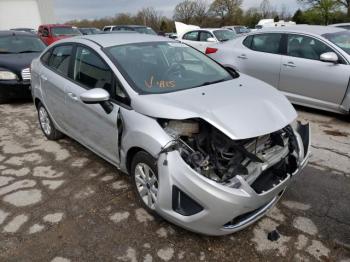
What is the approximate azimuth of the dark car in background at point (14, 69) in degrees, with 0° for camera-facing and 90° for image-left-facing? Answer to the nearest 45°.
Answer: approximately 315°

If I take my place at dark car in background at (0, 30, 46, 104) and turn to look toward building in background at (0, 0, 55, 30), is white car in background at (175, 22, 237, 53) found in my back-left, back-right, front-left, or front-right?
front-right

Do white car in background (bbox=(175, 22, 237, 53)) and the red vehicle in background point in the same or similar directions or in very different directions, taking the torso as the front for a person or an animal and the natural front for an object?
same or similar directions

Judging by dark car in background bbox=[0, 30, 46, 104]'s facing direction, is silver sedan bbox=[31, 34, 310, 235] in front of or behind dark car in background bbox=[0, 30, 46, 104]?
in front

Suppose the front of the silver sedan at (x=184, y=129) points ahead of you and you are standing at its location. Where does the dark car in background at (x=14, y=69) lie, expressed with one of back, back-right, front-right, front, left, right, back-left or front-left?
back

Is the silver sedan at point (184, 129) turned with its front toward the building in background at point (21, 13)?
no

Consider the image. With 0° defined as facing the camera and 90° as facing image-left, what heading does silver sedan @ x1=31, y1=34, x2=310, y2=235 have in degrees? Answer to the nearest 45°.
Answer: approximately 315°

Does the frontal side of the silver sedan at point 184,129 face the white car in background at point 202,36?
no

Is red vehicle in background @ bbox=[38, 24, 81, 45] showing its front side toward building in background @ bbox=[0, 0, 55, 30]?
no

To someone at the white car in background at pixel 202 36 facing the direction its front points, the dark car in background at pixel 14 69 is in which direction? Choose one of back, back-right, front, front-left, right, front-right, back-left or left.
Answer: right

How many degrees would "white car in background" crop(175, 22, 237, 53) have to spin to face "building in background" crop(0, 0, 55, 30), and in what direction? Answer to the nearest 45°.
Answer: approximately 180°

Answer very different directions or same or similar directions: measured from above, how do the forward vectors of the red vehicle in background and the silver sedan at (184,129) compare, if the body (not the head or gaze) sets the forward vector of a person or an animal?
same or similar directions

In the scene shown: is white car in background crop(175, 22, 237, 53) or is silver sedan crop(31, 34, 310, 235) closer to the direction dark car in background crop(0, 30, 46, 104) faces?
the silver sedan

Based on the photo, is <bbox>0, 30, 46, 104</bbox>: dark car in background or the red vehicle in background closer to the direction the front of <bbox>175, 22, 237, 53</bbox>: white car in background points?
the dark car in background

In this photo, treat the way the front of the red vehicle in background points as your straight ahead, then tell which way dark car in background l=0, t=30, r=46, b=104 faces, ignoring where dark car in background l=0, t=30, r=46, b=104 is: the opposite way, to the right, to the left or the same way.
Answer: the same way

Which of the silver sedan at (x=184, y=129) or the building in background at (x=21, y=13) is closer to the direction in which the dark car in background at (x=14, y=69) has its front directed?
the silver sedan

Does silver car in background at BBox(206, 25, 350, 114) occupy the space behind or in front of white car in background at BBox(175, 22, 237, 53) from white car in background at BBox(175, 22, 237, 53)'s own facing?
in front

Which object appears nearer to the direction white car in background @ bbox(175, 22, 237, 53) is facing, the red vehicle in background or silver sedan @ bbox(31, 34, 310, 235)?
the silver sedan
